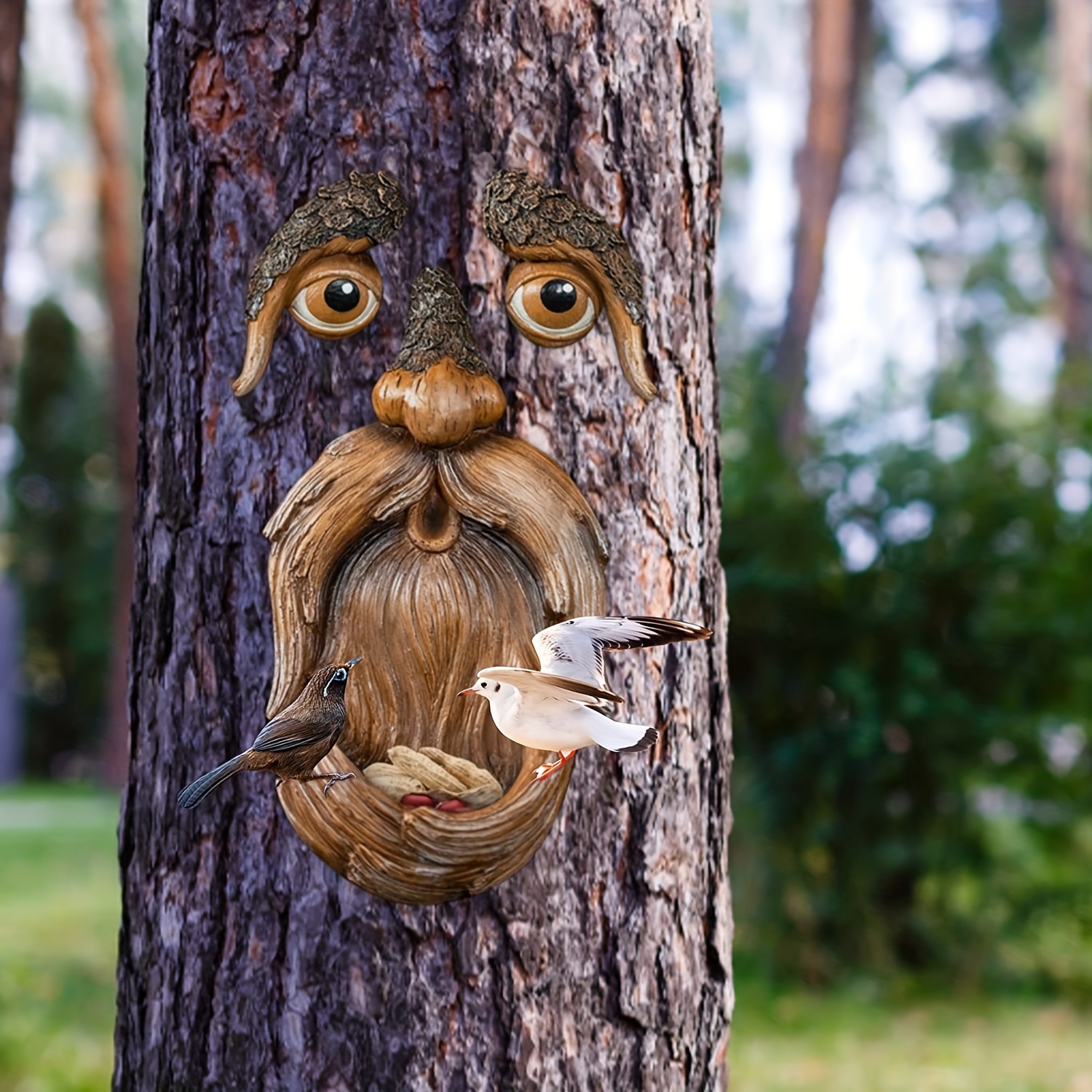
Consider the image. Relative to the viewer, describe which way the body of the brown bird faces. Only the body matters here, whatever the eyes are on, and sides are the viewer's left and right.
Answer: facing to the right of the viewer

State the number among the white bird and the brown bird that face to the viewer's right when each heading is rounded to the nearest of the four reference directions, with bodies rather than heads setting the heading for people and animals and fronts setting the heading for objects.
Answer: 1

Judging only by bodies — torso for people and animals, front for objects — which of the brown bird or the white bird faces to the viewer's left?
the white bird

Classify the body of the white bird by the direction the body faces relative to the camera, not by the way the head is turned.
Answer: to the viewer's left

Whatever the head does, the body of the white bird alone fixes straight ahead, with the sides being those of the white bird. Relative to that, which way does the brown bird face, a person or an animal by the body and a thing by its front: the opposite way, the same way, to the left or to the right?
the opposite way

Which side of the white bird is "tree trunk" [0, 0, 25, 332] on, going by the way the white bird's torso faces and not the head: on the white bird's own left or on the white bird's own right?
on the white bird's own right

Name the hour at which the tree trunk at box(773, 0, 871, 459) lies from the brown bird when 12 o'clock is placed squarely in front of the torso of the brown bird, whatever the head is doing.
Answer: The tree trunk is roughly at 10 o'clock from the brown bird.

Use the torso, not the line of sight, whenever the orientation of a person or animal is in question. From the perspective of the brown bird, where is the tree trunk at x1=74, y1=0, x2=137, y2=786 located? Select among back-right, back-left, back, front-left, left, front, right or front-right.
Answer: left

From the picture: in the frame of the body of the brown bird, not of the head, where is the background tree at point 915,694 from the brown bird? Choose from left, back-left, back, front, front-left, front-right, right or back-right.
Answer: front-left

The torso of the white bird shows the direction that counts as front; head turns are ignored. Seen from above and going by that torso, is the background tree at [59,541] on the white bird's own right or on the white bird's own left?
on the white bird's own right

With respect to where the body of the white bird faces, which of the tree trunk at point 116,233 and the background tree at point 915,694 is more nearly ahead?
the tree trunk

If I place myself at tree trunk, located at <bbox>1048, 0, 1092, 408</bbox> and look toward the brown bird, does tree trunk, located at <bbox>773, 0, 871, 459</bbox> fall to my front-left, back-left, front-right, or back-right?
front-right
